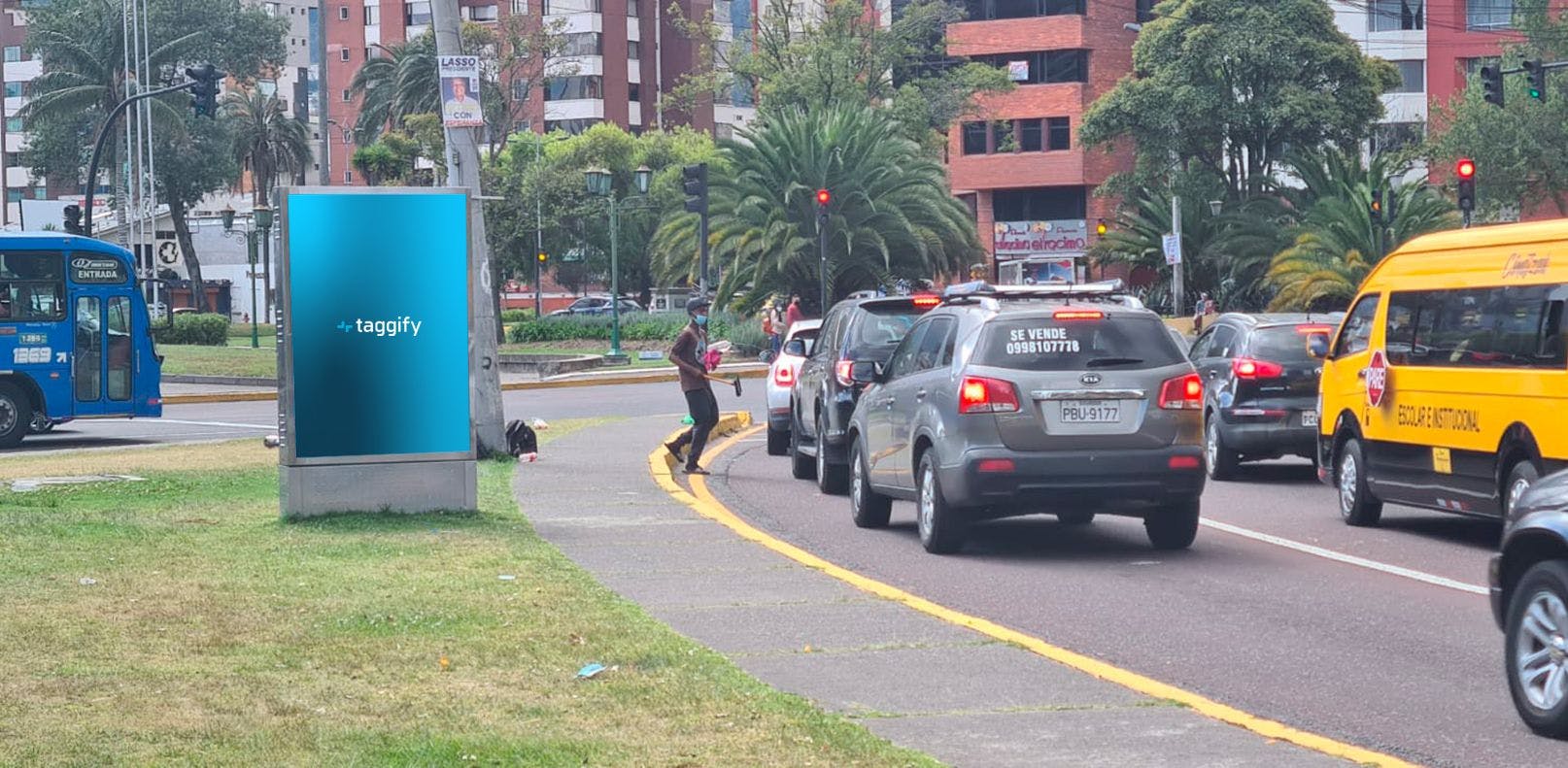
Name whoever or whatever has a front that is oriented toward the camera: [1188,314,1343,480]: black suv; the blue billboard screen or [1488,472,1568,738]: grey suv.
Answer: the blue billboard screen

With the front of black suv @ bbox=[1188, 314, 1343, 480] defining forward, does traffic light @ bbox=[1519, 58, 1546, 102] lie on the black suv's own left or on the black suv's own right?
on the black suv's own right

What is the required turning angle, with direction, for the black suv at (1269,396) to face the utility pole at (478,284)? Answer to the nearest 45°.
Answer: approximately 45° to its left

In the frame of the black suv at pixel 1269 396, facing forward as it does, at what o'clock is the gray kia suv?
The gray kia suv is roughly at 8 o'clock from the black suv.

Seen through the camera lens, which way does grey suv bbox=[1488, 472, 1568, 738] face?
facing away from the viewer and to the left of the viewer

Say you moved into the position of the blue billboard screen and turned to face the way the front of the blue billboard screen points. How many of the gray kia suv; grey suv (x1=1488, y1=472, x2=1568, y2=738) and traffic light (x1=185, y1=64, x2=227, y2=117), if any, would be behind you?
1

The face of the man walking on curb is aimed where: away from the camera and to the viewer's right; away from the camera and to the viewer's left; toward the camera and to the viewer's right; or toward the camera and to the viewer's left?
toward the camera and to the viewer's right

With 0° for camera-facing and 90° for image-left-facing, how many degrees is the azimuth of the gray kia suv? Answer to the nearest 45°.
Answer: approximately 135°

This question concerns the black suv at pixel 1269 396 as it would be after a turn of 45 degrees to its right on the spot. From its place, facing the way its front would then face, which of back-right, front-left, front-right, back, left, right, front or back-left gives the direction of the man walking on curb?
left

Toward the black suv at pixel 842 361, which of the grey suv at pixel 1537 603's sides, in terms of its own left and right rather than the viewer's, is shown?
front

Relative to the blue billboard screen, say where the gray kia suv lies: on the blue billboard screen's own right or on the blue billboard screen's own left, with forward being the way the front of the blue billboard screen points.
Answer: on the blue billboard screen's own left

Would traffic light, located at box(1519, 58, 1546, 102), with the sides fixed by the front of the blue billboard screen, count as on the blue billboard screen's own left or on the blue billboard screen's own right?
on the blue billboard screen's own left

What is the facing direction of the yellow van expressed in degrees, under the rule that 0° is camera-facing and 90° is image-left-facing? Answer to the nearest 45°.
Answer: approximately 135°

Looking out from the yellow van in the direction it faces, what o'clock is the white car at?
The white car is roughly at 12 o'clock from the yellow van.

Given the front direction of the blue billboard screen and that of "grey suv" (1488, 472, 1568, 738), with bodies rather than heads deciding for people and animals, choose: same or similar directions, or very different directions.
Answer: very different directions

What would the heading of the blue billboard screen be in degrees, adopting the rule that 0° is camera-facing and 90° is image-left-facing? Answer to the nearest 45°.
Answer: approximately 0°
